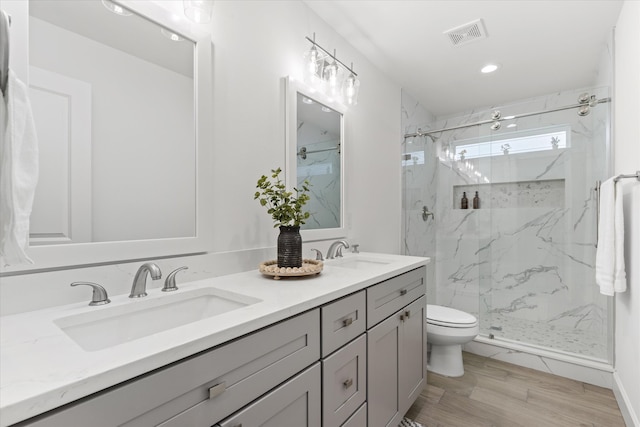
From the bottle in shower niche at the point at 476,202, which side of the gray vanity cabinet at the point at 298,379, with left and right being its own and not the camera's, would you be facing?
left

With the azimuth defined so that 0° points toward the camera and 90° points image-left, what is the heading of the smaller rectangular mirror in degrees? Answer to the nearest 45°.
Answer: approximately 315°

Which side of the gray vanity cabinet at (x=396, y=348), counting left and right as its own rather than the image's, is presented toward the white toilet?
left

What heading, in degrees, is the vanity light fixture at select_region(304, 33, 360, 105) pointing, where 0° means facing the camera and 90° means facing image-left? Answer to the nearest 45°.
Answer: approximately 315°

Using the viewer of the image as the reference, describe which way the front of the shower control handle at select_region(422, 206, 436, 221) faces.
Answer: facing to the right of the viewer

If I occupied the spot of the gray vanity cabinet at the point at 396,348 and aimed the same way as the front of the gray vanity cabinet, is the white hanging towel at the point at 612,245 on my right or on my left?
on my left

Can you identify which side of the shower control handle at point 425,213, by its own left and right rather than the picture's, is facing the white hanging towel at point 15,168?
right
